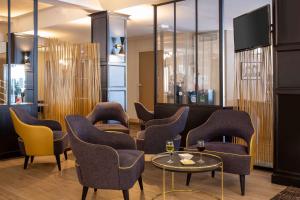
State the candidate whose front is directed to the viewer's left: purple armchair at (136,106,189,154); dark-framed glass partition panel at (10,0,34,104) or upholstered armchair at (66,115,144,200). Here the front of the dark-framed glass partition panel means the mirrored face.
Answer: the purple armchair

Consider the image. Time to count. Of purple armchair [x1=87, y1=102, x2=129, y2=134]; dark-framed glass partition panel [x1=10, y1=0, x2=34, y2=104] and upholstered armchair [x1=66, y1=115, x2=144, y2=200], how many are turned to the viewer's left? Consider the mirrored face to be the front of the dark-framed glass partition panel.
0

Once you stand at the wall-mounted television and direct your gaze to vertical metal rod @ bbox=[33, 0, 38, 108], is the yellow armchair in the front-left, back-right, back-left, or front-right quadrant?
front-left

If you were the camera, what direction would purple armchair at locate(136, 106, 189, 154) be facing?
facing to the left of the viewer

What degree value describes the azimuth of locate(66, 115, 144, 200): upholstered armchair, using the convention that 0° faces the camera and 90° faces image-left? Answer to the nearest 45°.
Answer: approximately 315°

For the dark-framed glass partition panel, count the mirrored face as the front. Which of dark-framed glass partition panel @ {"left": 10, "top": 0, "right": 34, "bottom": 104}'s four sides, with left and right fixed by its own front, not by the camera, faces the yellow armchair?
front

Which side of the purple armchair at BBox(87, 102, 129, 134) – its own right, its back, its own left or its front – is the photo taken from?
front

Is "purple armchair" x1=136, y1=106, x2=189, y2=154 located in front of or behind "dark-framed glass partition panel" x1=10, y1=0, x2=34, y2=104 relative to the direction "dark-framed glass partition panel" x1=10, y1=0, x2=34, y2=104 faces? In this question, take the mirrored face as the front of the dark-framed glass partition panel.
in front

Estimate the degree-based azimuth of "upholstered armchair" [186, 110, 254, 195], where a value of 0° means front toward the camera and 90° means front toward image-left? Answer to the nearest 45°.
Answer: approximately 45°
